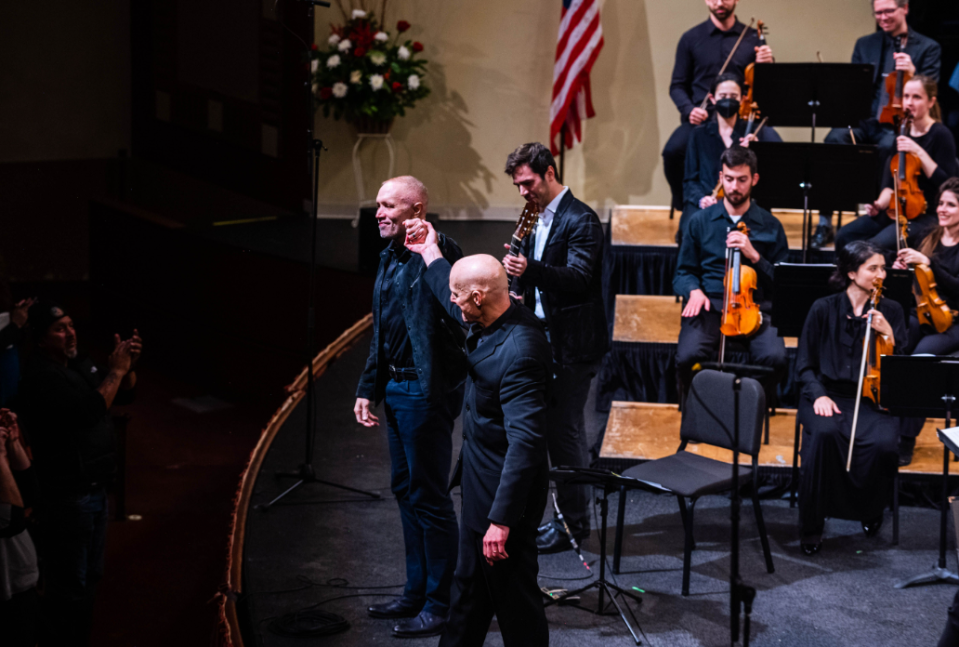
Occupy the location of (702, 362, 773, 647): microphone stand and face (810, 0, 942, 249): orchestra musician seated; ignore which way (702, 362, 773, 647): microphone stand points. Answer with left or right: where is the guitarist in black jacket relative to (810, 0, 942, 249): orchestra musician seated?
left

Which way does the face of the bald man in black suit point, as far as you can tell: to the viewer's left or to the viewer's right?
to the viewer's left

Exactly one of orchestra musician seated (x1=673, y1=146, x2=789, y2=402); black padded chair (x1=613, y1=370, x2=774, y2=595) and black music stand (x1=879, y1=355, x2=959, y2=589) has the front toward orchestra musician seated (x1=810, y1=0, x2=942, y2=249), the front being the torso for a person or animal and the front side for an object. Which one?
the black music stand

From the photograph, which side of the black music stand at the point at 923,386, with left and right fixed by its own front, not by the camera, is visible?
back

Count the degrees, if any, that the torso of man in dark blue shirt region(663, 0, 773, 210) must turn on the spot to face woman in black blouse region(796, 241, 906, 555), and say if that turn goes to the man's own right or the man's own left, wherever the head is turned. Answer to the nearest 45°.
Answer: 0° — they already face them

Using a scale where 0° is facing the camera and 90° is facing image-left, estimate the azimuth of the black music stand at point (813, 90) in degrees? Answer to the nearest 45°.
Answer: approximately 180°

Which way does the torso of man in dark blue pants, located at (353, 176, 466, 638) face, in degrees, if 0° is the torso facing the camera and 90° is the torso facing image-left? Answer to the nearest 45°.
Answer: approximately 45°

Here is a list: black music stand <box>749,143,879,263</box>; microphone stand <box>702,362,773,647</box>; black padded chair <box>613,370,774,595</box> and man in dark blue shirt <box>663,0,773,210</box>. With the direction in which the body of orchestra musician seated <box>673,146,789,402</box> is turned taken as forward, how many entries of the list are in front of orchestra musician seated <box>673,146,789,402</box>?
2
